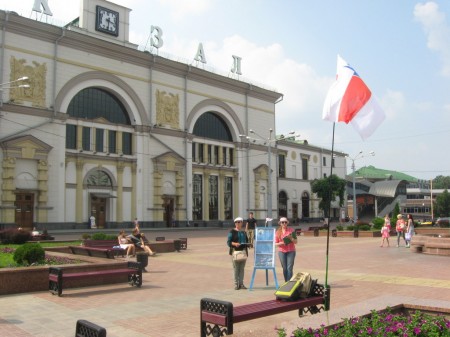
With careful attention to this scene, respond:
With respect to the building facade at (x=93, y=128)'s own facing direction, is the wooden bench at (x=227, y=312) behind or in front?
in front

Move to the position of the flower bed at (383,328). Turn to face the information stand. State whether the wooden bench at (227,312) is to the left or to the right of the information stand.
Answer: left

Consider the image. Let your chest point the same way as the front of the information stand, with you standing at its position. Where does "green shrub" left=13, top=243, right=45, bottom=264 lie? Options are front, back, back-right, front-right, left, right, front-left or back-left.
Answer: right

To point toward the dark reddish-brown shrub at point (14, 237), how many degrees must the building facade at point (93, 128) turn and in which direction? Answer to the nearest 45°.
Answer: approximately 45° to its right

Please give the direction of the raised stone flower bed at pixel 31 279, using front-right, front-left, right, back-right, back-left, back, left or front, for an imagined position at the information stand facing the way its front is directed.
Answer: right

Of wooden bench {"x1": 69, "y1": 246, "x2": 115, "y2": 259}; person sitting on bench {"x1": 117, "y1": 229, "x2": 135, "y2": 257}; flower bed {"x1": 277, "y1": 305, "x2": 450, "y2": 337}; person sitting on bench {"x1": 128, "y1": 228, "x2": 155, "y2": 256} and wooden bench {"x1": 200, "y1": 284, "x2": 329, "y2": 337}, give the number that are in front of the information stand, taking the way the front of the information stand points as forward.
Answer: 2

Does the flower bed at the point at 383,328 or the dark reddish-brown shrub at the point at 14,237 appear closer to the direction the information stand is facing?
the flower bed

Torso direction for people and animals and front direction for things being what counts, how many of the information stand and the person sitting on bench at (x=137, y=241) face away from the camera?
0

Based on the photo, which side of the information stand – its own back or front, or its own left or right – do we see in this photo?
front

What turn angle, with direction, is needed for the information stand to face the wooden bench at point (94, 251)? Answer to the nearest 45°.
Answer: approximately 135° to its right

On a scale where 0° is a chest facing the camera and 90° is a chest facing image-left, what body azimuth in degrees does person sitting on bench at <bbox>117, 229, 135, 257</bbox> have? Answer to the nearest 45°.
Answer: approximately 315°

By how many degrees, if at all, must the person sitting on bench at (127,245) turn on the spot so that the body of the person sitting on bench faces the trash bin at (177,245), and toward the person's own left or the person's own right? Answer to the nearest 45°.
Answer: approximately 90° to the person's own left

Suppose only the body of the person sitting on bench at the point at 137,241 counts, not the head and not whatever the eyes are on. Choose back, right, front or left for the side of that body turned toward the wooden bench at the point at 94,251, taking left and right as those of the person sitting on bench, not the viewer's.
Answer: right

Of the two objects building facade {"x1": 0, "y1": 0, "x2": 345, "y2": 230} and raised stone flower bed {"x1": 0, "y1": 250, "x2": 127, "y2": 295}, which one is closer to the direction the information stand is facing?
the raised stone flower bed

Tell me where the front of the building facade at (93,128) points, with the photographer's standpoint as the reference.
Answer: facing the viewer and to the right of the viewer
